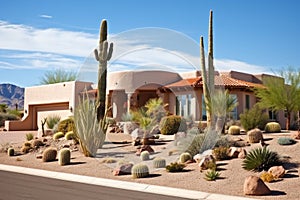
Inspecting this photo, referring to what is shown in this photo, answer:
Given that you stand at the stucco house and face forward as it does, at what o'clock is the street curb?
The street curb is roughly at 12 o'clock from the stucco house.

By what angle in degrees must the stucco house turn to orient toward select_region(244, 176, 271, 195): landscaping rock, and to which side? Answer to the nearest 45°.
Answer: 0° — it already faces it

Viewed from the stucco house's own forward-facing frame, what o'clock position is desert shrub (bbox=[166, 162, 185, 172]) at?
The desert shrub is roughly at 12 o'clock from the stucco house.

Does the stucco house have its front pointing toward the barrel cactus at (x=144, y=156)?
yes

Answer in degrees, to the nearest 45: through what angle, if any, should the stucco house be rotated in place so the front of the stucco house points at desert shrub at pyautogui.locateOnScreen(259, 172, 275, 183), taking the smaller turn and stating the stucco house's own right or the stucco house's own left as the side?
0° — it already faces it

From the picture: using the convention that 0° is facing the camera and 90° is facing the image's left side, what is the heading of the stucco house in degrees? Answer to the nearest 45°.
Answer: approximately 0°

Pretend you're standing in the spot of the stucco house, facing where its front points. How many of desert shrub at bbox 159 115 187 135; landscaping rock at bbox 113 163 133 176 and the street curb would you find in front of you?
3
